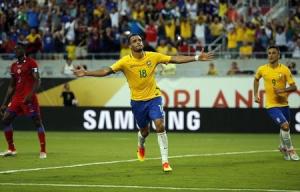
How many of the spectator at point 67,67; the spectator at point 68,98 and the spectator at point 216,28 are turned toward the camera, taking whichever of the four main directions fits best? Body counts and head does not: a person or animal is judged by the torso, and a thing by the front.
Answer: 3

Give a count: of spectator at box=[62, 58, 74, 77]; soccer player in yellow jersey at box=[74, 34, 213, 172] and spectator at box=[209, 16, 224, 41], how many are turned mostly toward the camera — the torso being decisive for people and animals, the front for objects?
3

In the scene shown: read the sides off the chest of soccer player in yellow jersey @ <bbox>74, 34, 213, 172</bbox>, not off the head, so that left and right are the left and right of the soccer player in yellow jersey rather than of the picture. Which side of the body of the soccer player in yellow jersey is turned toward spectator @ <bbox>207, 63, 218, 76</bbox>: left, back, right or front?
back

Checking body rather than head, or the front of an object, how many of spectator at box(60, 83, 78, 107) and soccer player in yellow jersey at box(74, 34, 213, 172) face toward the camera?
2

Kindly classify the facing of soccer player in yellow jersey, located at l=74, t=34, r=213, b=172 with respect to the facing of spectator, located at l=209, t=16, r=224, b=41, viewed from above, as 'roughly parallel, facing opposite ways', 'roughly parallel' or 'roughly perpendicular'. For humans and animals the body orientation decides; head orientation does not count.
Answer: roughly parallel

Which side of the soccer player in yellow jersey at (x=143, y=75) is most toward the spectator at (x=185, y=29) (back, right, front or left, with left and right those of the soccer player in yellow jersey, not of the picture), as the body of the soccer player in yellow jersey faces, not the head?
back

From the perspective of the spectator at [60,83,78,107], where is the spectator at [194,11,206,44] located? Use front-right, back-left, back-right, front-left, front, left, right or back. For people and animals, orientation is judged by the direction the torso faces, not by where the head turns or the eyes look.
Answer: left

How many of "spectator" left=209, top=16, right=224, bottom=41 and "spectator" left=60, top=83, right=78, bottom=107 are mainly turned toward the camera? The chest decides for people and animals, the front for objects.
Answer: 2

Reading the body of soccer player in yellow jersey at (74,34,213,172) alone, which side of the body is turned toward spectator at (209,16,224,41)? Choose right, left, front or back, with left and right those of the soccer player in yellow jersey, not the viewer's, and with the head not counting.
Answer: back

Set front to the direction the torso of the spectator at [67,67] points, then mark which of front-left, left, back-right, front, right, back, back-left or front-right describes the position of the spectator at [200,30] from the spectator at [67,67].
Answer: left

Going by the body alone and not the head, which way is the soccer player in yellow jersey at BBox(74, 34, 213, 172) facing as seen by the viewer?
toward the camera

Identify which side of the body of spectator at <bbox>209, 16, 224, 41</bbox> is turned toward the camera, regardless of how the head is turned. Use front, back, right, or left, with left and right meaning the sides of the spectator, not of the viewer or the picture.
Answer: front

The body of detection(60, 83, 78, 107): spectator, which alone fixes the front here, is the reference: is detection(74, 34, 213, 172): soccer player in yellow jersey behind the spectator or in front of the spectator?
in front
